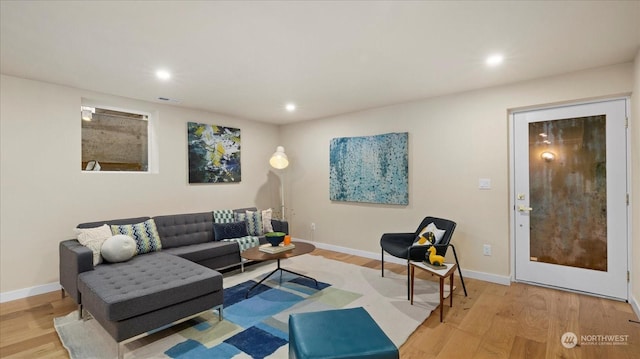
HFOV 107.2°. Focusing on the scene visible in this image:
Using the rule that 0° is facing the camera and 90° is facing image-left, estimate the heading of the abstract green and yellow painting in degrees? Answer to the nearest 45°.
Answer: approximately 315°

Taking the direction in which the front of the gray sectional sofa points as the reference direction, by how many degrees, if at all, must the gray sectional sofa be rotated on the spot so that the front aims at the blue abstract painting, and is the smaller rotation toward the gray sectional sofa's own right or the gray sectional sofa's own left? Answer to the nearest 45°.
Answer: approximately 45° to the gray sectional sofa's own left

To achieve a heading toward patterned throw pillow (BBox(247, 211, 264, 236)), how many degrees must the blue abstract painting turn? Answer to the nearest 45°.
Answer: approximately 45° to its right

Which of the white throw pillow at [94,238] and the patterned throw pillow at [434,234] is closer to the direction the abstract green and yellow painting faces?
the patterned throw pillow

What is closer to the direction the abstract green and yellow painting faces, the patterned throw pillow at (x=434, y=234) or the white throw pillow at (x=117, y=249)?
the patterned throw pillow

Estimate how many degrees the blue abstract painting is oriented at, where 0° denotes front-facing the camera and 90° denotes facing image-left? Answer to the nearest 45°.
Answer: approximately 45°

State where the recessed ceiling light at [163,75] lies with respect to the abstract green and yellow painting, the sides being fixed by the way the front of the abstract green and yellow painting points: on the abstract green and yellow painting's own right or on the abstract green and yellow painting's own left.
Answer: on the abstract green and yellow painting's own right

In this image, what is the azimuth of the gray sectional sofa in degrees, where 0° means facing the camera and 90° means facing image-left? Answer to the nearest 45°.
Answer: approximately 315°
